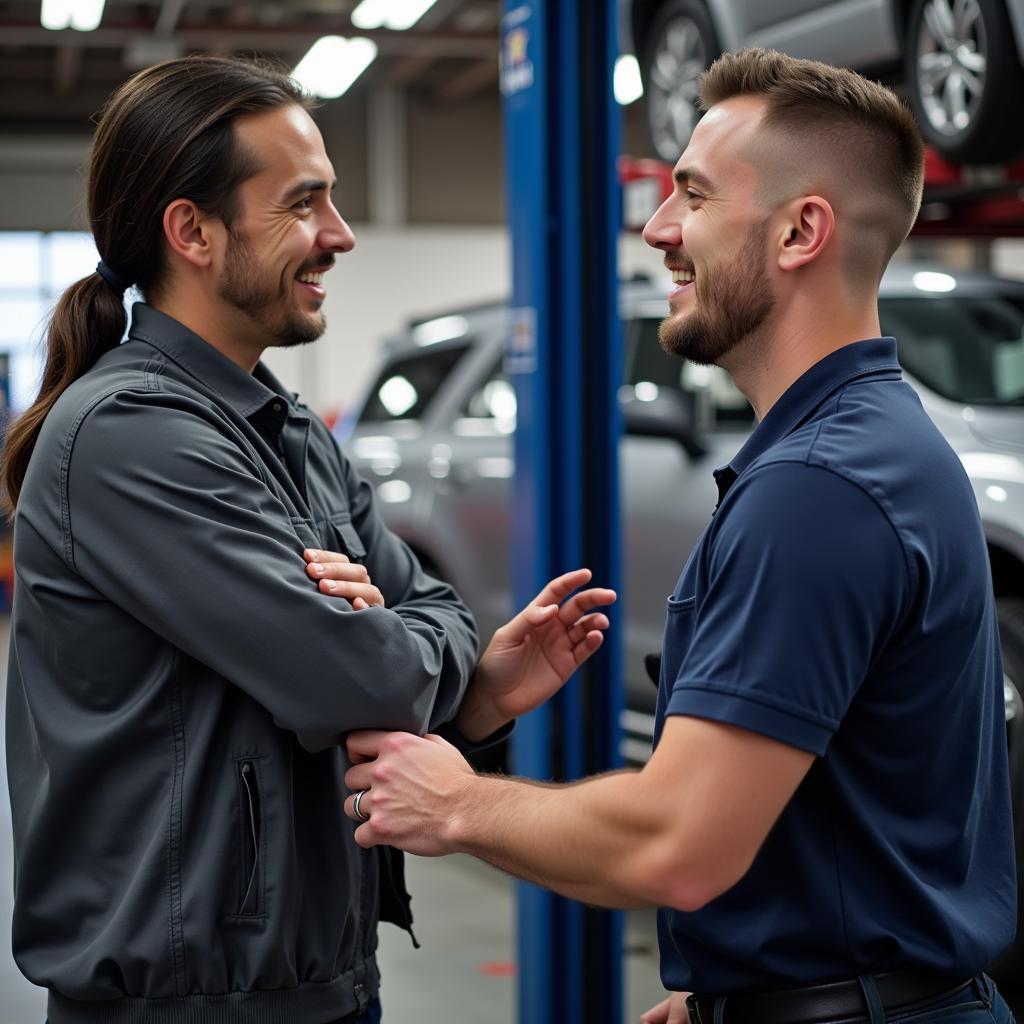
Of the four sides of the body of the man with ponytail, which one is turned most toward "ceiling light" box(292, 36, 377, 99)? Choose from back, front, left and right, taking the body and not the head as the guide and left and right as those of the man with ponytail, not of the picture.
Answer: left

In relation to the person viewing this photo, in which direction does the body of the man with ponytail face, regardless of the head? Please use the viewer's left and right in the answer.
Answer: facing to the right of the viewer

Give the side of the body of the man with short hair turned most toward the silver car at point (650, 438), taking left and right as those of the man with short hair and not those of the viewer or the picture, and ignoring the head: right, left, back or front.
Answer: right

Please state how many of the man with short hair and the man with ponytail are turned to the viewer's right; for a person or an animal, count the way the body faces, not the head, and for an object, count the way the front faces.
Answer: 1

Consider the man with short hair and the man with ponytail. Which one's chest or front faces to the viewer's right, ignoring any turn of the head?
the man with ponytail

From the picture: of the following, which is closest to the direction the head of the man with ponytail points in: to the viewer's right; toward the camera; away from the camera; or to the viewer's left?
to the viewer's right

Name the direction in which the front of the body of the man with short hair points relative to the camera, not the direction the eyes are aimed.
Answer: to the viewer's left
